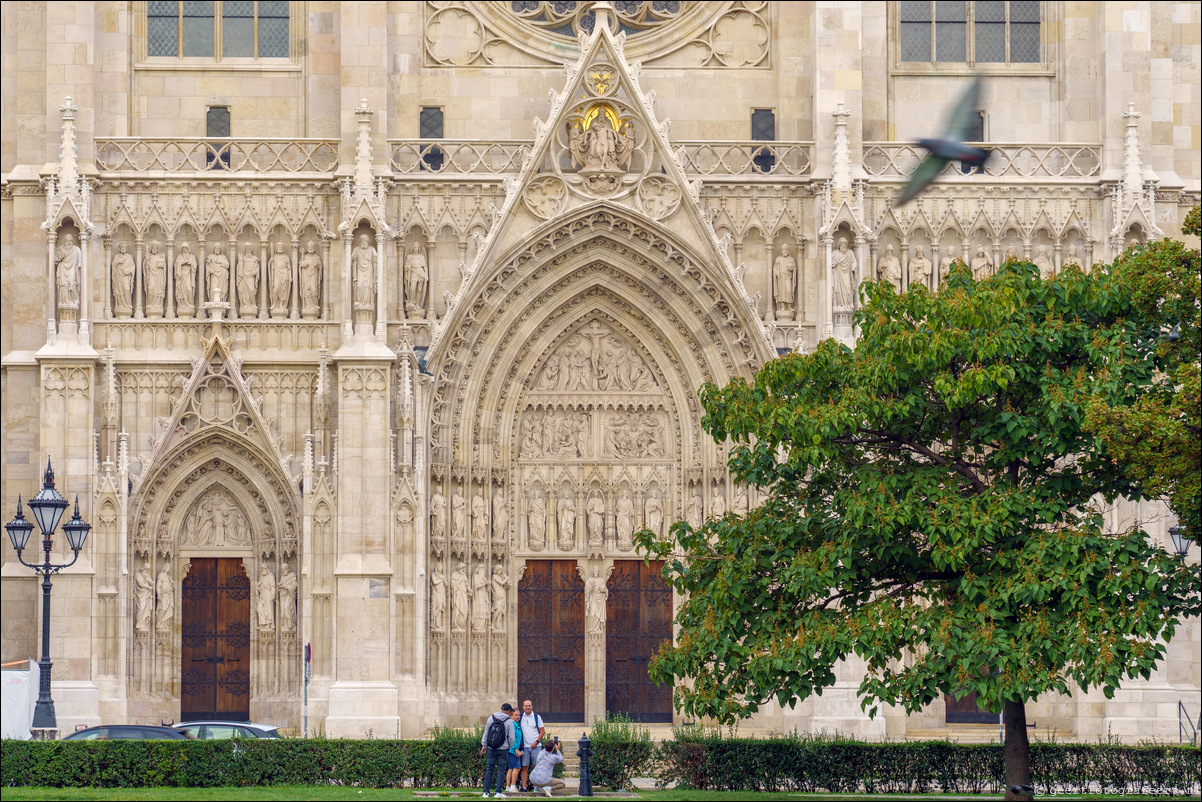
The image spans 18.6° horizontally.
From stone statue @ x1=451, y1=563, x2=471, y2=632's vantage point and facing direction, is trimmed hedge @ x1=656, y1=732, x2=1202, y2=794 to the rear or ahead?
ahead

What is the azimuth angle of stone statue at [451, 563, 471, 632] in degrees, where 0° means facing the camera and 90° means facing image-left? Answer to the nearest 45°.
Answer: approximately 315°

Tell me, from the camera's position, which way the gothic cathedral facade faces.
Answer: facing the viewer

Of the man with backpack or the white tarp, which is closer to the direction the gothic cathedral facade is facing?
the man with backpack

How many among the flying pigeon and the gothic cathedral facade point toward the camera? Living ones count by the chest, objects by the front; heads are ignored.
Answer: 1

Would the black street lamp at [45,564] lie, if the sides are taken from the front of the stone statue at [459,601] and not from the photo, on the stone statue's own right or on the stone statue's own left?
on the stone statue's own right

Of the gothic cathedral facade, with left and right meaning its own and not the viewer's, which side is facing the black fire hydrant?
front
